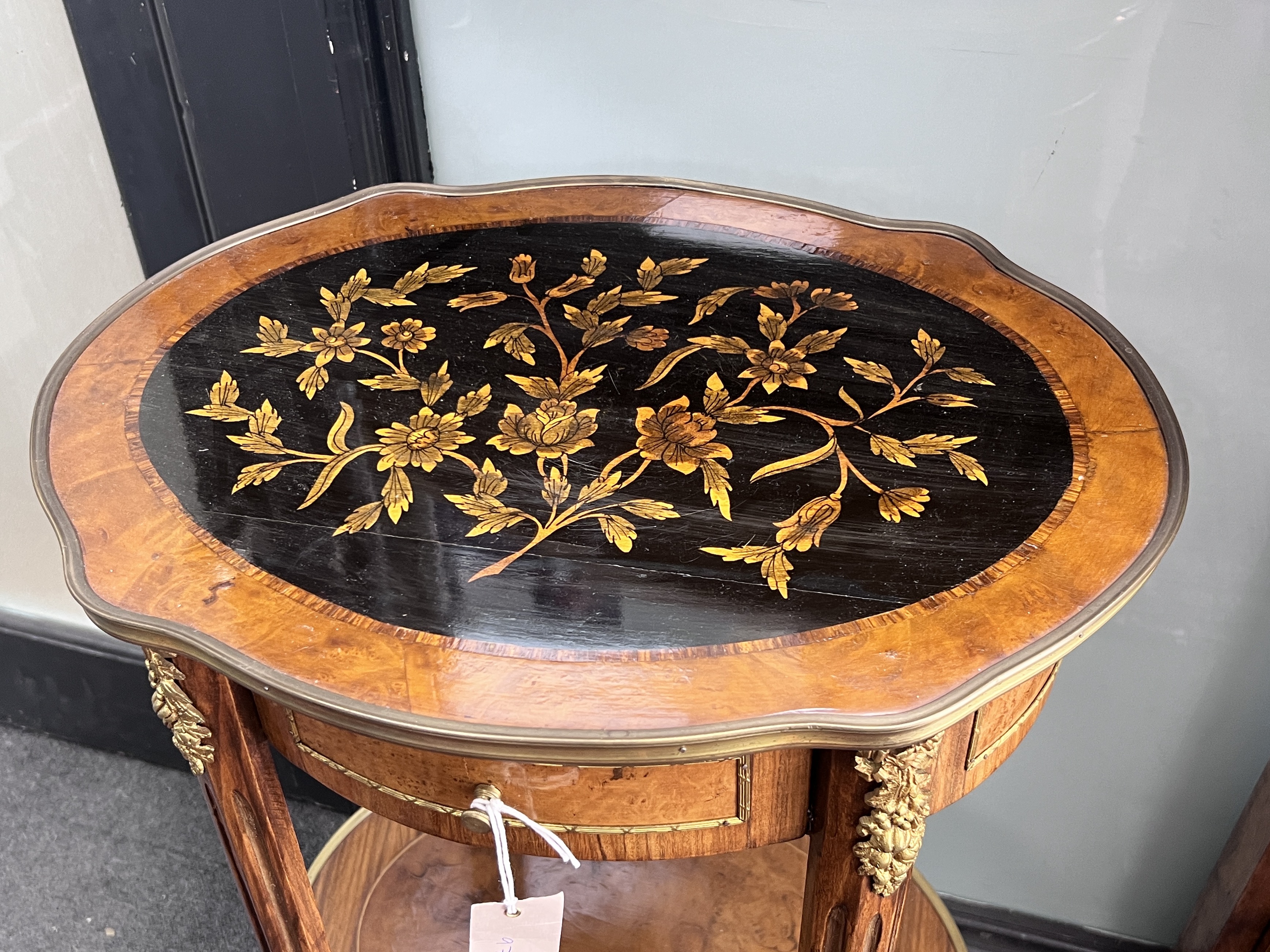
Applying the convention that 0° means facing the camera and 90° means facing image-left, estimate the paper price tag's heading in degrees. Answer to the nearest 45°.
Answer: approximately 0°

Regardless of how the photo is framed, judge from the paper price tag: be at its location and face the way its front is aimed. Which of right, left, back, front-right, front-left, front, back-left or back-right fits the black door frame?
back
